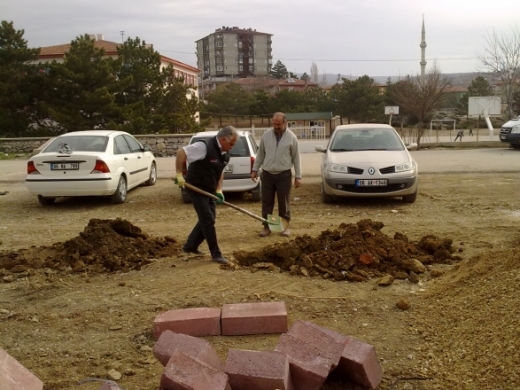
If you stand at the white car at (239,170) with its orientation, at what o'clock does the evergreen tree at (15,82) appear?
The evergreen tree is roughly at 11 o'clock from the white car.

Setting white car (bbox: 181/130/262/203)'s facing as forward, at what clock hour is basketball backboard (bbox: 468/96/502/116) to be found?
The basketball backboard is roughly at 1 o'clock from the white car.

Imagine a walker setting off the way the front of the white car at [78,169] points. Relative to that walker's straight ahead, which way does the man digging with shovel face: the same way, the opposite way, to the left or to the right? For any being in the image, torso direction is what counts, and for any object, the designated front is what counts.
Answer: to the right

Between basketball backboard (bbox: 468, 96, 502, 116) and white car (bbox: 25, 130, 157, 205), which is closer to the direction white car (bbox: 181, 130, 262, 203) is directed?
the basketball backboard

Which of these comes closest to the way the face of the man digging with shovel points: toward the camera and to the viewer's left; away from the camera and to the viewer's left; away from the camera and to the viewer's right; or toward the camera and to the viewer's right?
toward the camera and to the viewer's right

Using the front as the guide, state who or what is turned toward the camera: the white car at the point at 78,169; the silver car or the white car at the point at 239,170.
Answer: the silver car

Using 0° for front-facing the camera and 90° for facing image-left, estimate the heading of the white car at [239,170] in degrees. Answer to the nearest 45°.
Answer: approximately 180°

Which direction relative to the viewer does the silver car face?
toward the camera
